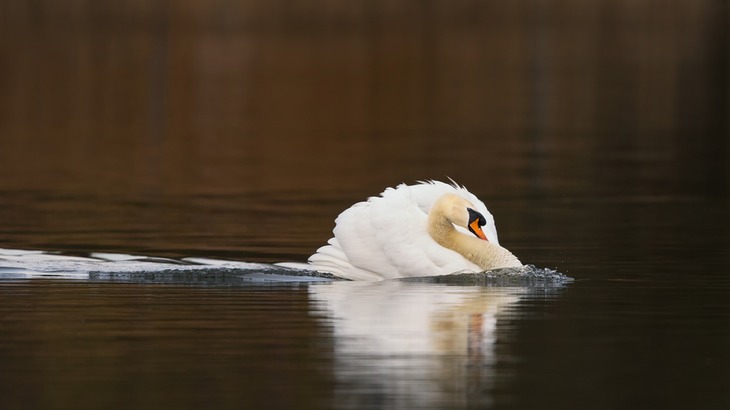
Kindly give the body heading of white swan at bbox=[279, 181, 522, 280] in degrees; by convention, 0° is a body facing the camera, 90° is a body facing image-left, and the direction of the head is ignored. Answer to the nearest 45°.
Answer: approximately 270°
